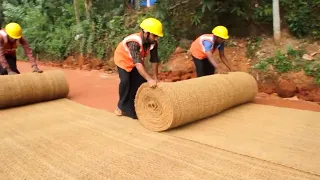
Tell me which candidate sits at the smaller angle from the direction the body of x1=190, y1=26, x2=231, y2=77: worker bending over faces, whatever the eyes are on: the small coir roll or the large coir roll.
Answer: the large coir roll

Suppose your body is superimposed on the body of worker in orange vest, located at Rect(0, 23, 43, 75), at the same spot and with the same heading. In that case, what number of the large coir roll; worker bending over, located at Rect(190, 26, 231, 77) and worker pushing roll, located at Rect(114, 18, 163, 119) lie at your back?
0

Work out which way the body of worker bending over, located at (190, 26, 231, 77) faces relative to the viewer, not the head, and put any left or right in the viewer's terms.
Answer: facing the viewer and to the right of the viewer

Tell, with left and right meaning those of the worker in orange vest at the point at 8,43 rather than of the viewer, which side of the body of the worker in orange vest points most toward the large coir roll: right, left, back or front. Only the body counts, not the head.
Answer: front

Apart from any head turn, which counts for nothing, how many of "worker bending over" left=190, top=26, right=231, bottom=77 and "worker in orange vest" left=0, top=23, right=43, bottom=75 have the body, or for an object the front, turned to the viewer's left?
0

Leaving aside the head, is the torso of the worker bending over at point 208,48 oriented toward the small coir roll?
no

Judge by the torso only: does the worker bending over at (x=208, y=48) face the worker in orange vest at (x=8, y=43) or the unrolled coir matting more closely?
the unrolled coir matting
